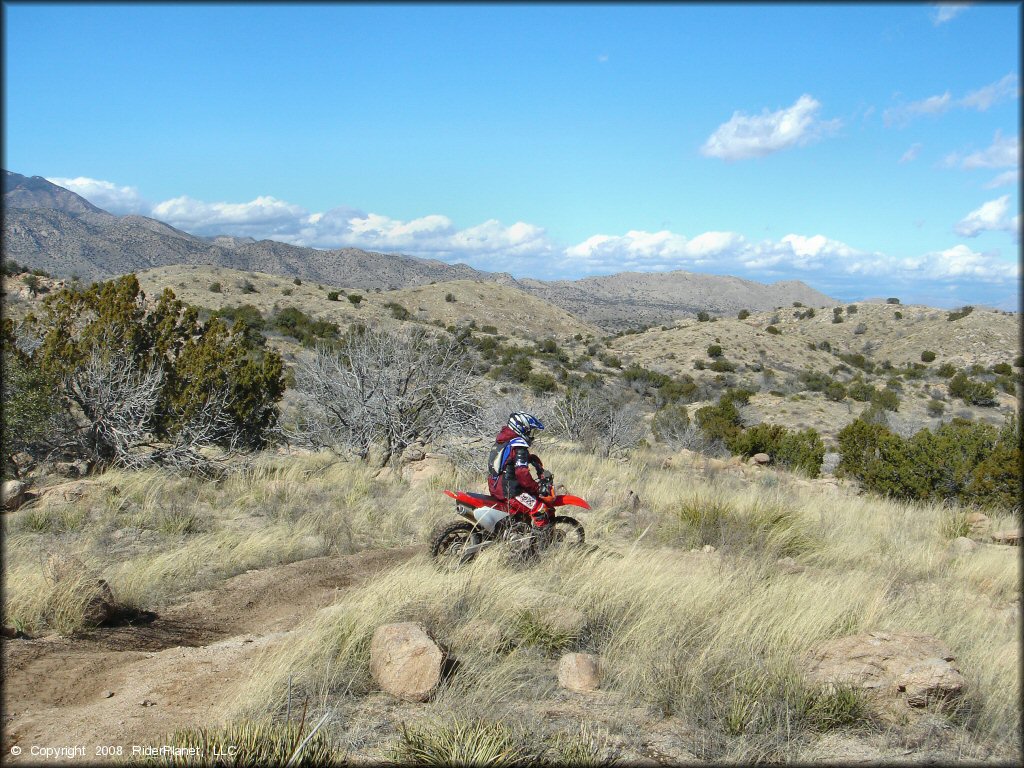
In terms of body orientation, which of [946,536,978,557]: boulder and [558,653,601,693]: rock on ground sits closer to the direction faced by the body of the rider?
the boulder

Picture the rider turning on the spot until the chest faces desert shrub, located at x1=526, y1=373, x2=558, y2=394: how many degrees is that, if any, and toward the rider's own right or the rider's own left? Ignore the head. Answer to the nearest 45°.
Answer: approximately 90° to the rider's own left

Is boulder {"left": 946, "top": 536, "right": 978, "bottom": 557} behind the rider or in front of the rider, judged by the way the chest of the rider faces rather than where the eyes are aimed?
in front

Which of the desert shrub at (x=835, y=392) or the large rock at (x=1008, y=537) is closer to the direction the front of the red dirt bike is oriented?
the large rock

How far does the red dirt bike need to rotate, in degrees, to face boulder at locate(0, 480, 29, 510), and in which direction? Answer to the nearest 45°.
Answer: approximately 180°

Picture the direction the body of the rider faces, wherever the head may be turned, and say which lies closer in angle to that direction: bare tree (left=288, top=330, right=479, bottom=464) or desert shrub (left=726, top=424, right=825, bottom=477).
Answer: the desert shrub

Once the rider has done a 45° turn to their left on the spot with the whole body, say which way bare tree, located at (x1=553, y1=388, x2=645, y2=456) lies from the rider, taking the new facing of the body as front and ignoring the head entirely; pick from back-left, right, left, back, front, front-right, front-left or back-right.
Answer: front-left

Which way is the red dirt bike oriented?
to the viewer's right

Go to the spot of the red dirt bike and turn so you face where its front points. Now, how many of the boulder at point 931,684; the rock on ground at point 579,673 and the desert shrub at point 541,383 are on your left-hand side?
1

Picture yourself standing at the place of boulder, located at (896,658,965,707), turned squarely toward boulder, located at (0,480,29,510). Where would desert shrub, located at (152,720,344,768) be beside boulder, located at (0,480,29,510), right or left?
left

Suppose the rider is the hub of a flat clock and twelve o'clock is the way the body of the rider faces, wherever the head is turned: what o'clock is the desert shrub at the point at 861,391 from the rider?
The desert shrub is roughly at 10 o'clock from the rider.

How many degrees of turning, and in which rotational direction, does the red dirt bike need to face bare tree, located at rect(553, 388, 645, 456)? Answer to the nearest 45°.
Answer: approximately 90° to its left

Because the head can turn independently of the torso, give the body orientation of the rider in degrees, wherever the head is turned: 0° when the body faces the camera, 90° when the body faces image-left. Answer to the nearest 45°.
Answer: approximately 270°

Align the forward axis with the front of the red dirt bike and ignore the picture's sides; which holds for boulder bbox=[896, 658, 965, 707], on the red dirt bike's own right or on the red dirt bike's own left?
on the red dirt bike's own right

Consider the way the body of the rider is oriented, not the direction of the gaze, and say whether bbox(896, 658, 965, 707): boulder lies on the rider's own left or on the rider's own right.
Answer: on the rider's own right
